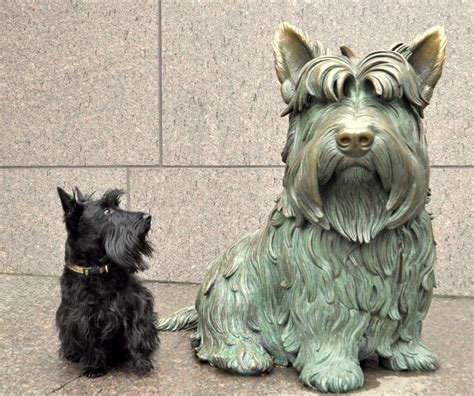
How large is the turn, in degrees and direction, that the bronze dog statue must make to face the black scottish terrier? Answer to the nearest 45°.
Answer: approximately 135° to its right

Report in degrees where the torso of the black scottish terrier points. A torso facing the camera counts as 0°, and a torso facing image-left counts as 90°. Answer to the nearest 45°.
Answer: approximately 315°

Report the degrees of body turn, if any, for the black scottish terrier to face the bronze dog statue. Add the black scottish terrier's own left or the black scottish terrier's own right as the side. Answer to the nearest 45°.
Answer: approximately 45° to the black scottish terrier's own left

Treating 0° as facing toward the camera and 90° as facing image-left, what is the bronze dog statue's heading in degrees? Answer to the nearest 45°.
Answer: approximately 315°
